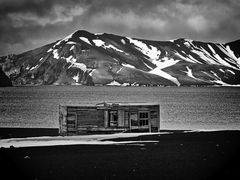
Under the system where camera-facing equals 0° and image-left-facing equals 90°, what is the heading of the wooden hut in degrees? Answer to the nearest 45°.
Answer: approximately 0°
